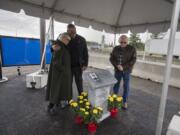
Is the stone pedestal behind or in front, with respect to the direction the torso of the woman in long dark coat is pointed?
in front

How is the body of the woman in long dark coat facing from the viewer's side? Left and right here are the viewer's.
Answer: facing to the right of the viewer

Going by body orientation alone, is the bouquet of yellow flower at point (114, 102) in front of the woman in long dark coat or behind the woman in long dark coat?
in front
